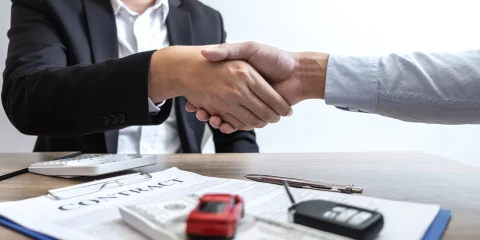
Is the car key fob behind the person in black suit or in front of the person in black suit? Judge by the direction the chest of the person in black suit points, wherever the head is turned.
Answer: in front

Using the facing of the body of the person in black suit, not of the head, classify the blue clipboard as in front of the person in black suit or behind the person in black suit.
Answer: in front

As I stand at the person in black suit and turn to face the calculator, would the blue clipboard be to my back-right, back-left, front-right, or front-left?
front-left

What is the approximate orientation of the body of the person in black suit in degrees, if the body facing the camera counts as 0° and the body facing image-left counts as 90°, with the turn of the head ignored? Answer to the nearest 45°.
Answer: approximately 315°
